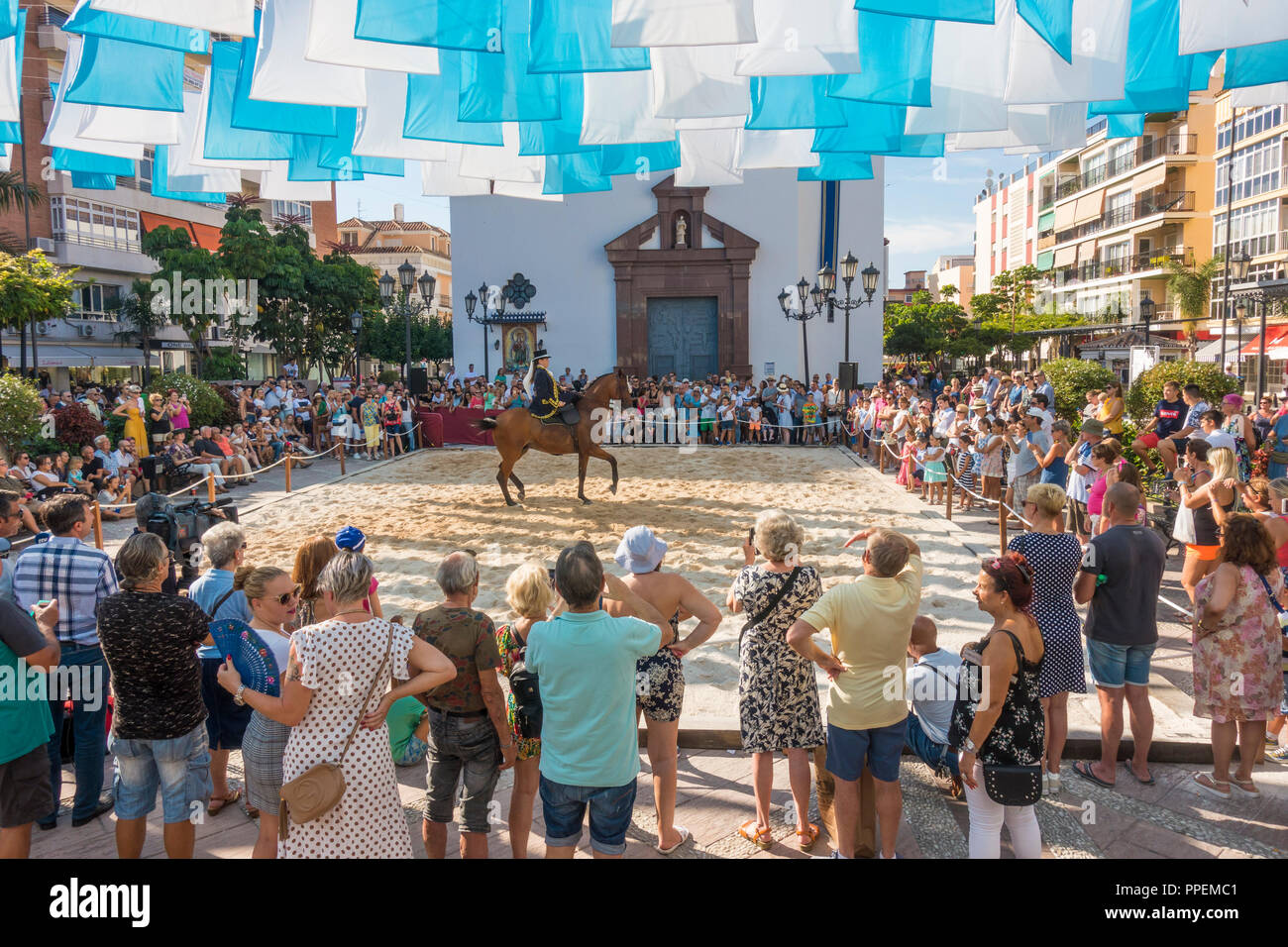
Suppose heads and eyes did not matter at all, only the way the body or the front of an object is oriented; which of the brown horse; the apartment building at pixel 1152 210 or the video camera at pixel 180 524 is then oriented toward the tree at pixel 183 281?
the apartment building

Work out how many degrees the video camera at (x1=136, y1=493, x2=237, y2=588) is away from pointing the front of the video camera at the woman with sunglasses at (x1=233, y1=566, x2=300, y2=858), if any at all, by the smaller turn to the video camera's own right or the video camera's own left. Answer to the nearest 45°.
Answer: approximately 90° to the video camera's own right

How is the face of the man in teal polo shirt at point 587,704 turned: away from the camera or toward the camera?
away from the camera

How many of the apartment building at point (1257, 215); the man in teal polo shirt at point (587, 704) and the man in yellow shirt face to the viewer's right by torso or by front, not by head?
0

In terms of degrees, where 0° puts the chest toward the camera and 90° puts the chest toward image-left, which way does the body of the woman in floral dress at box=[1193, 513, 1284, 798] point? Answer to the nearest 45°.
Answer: approximately 135°

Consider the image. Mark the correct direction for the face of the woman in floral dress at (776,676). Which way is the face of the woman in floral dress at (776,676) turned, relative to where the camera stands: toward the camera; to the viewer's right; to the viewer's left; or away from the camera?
away from the camera

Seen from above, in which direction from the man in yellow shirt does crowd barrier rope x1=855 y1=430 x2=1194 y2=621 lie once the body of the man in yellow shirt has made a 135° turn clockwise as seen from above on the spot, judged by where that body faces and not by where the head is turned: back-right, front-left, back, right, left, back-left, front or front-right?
back-left

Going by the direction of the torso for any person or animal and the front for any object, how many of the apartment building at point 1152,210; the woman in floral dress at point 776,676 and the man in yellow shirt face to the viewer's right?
0

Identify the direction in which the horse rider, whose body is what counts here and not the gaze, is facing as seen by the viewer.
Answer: to the viewer's right

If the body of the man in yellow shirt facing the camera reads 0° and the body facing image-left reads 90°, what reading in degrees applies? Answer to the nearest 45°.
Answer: approximately 180°

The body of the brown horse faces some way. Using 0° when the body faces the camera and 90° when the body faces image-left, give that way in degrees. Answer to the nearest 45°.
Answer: approximately 270°

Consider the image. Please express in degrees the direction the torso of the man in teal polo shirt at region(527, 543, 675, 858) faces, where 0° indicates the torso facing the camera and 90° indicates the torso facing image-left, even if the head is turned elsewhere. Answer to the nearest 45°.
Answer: approximately 180°

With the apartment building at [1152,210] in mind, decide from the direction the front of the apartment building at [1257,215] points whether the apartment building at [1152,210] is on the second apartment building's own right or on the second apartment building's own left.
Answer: on the second apartment building's own right

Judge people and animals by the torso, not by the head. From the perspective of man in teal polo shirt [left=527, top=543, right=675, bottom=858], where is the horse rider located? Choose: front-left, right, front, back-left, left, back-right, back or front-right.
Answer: front

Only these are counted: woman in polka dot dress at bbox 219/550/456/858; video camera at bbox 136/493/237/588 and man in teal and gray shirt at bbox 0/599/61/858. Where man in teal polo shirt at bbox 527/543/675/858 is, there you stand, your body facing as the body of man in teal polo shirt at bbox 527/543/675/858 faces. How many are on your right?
0
